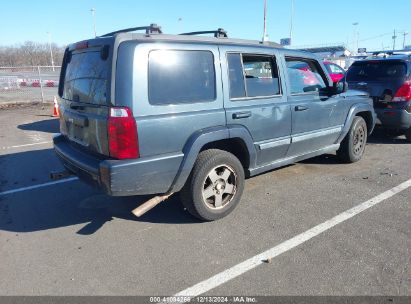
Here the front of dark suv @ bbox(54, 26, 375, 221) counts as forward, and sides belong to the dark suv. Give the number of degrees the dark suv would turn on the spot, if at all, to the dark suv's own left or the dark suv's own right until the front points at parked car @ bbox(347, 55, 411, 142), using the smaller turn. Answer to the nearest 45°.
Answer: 0° — it already faces it

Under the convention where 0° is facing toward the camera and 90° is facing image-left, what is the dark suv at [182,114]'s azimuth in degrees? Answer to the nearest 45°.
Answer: approximately 225°

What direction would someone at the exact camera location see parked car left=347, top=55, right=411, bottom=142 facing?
facing away from the viewer and to the right of the viewer

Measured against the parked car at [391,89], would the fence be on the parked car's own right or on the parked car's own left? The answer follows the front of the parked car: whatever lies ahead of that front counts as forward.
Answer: on the parked car's own left

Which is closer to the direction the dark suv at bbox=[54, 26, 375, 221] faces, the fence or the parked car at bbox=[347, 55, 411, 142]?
the parked car

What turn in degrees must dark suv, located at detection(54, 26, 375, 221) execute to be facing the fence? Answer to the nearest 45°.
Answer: approximately 90° to its left

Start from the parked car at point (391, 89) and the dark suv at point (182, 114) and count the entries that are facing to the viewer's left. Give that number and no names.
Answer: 0

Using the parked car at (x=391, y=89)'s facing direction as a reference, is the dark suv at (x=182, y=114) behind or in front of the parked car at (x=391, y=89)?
behind
